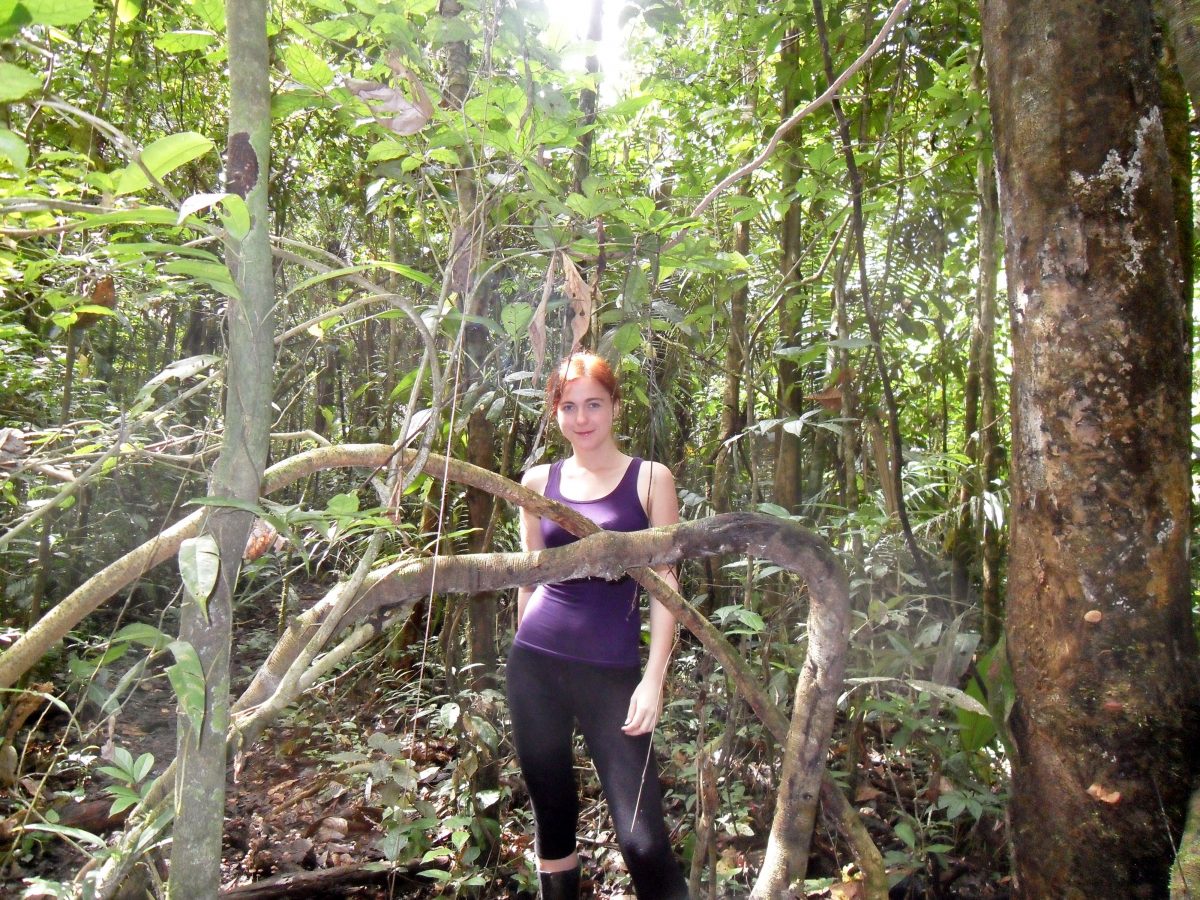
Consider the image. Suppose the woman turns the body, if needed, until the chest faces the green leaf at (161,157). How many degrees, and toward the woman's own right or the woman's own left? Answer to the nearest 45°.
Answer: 0° — they already face it

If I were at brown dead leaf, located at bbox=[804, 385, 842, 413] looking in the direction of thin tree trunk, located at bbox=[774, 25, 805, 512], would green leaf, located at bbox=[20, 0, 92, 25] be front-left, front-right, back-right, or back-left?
back-left

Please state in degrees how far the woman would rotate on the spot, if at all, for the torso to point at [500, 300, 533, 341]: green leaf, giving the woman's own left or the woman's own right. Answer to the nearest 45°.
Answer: approximately 180°

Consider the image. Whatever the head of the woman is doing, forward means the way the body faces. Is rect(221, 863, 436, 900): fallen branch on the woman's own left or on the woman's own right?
on the woman's own right

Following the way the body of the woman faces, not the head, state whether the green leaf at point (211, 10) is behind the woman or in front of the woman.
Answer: in front

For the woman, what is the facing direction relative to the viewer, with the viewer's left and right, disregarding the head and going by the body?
facing the viewer

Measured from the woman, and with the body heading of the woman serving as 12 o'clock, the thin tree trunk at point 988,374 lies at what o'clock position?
The thin tree trunk is roughly at 8 o'clock from the woman.

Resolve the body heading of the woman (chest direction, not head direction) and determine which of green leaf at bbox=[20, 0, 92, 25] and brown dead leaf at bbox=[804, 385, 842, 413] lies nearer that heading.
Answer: the green leaf

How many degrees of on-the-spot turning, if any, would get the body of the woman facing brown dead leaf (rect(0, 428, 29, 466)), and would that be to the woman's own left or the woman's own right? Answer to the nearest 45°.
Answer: approximately 45° to the woman's own right

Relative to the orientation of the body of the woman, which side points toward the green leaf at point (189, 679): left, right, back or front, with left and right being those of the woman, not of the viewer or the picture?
right

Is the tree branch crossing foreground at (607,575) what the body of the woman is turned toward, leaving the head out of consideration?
yes

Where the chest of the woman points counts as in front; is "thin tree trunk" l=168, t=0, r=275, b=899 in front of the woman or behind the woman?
in front
